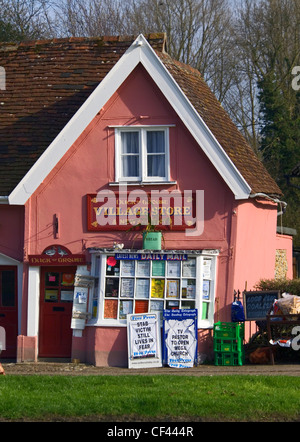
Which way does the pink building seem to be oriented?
toward the camera

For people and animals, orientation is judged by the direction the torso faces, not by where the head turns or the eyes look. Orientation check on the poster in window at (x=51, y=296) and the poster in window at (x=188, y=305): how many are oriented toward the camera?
2

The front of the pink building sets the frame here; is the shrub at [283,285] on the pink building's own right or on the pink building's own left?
on the pink building's own left

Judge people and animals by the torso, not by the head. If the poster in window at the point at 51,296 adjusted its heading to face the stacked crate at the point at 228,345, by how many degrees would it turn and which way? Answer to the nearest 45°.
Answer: approximately 45° to its left

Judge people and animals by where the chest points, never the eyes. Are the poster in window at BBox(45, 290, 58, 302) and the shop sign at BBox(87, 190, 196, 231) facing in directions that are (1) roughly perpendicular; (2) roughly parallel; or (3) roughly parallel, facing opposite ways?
roughly parallel

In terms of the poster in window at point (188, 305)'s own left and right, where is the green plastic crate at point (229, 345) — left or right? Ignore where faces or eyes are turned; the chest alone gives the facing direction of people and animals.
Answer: on its left

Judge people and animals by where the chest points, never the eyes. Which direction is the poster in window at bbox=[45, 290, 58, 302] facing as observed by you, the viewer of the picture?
facing the viewer

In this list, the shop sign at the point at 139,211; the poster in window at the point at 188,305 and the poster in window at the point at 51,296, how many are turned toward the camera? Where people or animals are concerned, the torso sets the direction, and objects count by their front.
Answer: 3

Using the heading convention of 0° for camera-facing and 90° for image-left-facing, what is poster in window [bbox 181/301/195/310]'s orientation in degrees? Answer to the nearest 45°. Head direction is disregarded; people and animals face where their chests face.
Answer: approximately 0°
